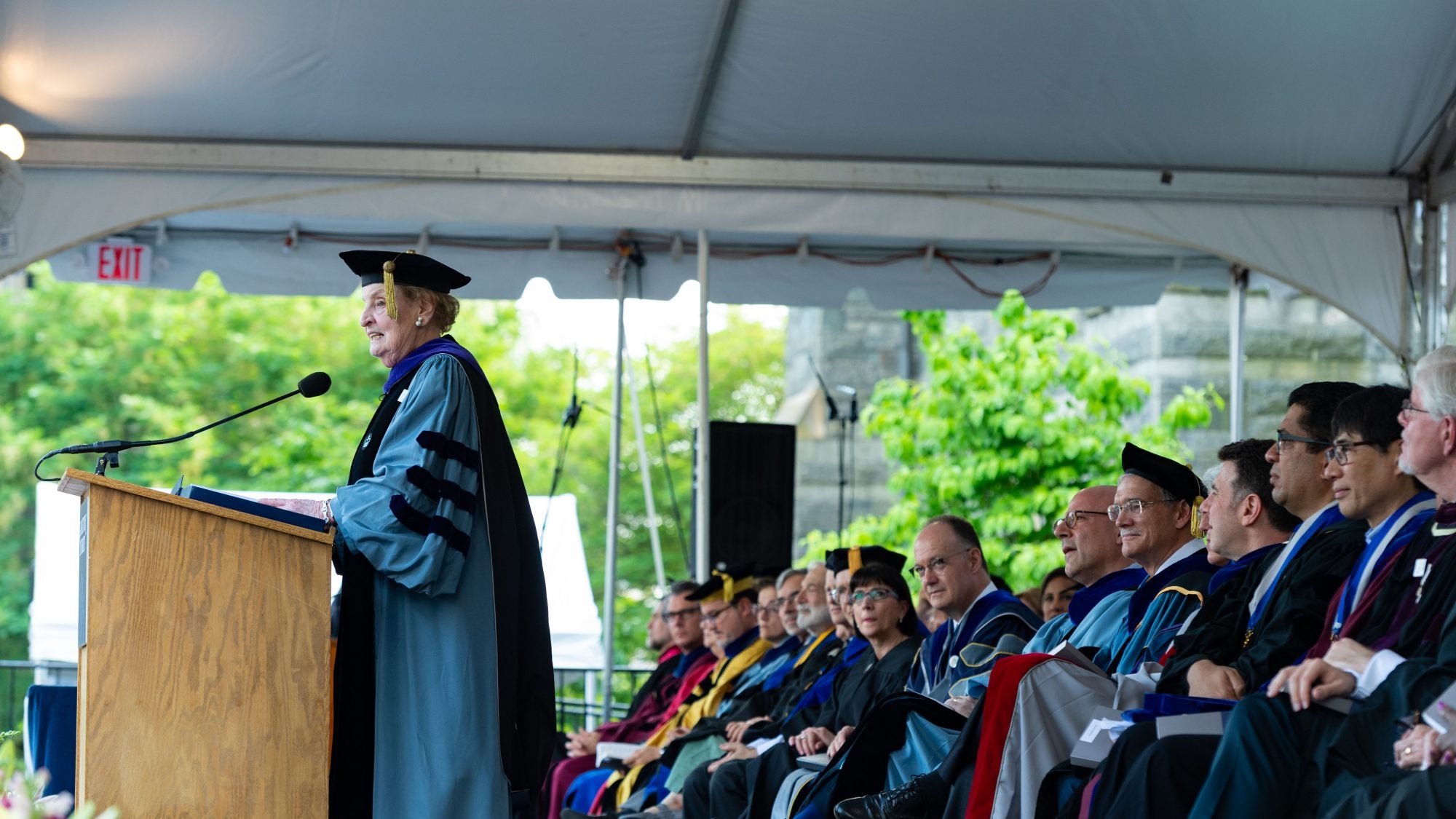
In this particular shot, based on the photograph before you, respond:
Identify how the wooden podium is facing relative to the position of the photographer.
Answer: facing to the left of the viewer

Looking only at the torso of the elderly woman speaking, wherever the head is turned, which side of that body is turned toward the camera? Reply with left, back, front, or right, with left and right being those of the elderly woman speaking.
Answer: left

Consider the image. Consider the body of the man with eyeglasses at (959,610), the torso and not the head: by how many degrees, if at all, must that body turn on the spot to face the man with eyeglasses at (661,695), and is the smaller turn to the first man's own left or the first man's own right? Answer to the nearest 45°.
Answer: approximately 90° to the first man's own right

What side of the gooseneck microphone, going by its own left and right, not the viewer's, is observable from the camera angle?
right

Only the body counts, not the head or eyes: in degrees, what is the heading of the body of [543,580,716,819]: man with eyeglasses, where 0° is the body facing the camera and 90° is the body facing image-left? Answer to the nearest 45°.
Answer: approximately 45°

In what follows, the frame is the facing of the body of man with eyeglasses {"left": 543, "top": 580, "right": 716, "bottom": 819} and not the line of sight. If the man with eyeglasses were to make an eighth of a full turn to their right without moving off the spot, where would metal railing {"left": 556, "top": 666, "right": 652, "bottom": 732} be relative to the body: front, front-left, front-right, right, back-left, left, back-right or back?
right

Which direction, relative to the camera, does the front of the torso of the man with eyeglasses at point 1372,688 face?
to the viewer's left

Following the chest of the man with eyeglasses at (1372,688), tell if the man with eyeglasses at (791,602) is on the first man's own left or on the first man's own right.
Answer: on the first man's own right

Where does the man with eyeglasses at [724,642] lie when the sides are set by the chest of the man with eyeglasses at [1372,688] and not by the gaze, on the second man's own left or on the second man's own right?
on the second man's own right

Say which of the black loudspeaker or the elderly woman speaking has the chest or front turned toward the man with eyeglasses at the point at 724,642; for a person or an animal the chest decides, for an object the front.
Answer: the black loudspeaker

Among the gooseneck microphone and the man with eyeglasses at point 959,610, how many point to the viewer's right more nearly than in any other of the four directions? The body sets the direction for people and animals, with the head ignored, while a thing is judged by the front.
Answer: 1
